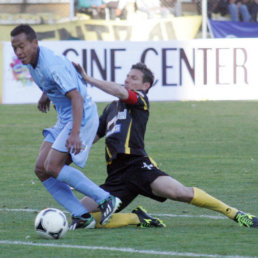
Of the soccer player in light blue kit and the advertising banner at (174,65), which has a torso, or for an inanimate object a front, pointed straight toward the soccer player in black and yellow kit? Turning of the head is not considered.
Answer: the advertising banner

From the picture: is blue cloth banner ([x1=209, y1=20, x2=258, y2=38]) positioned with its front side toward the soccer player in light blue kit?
yes

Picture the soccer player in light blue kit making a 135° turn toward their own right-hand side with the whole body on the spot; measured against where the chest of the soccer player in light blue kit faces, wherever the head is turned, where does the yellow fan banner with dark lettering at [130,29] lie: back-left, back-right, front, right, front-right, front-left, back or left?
front

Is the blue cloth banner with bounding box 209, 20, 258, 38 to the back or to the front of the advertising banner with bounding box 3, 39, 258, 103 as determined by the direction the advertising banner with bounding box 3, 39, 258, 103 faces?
to the back

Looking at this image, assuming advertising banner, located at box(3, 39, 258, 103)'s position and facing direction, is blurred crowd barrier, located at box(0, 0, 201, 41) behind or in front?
behind

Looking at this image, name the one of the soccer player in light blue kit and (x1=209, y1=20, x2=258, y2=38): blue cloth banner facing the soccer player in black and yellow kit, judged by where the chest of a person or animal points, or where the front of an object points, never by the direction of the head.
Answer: the blue cloth banner

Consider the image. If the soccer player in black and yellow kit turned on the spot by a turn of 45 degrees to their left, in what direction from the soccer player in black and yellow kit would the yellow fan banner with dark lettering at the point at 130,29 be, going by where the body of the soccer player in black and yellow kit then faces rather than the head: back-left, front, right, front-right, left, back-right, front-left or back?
back

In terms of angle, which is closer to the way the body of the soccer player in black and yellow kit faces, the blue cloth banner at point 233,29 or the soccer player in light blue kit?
the soccer player in light blue kit

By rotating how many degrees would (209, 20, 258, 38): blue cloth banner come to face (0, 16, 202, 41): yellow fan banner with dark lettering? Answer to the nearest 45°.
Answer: approximately 90° to its right

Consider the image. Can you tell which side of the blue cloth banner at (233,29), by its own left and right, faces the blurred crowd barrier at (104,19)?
right
